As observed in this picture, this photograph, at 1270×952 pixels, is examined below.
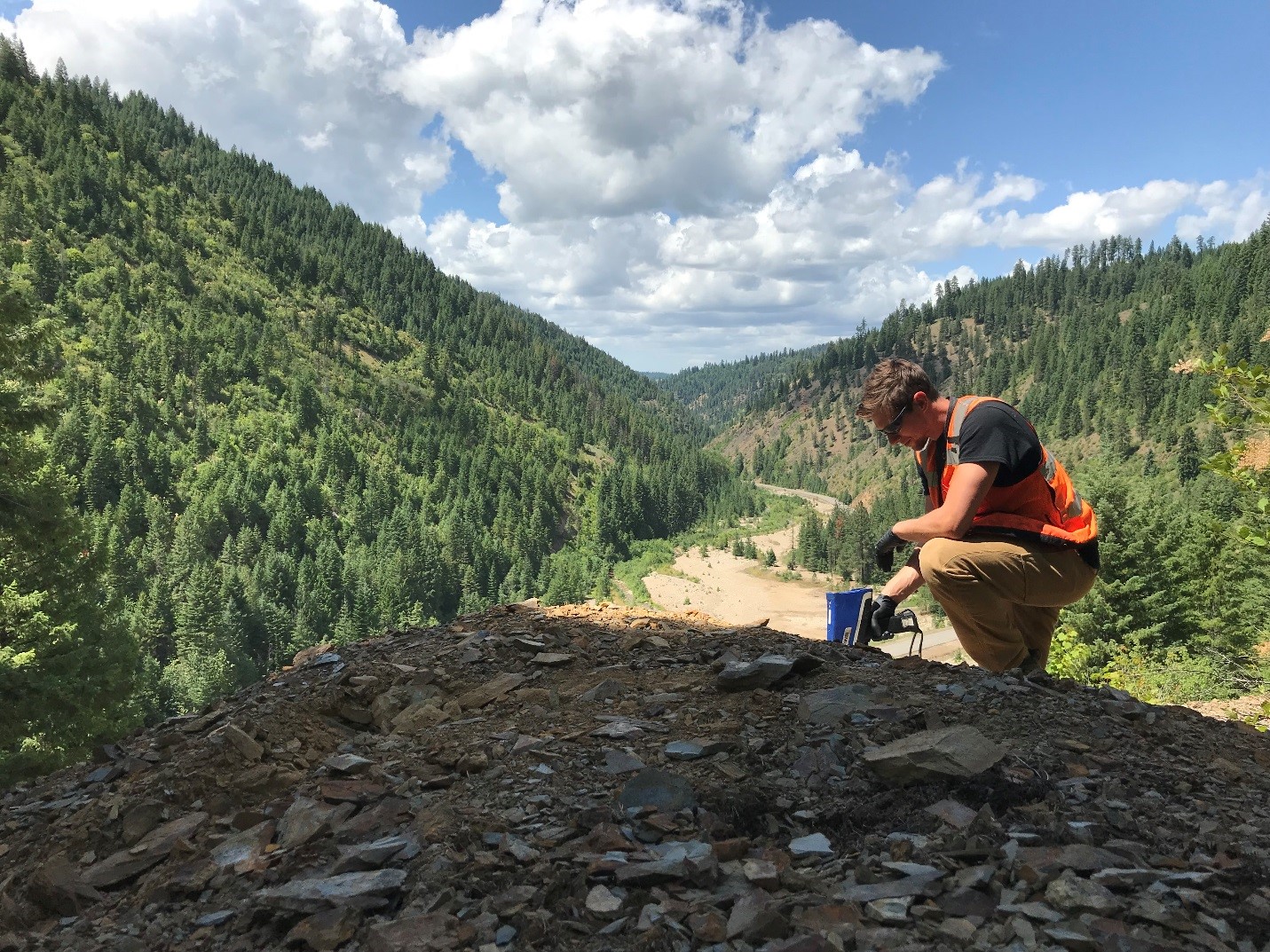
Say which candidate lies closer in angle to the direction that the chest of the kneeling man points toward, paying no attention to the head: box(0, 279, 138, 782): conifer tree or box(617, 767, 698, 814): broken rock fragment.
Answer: the conifer tree

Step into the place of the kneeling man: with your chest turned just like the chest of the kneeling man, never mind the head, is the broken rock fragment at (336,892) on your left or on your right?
on your left

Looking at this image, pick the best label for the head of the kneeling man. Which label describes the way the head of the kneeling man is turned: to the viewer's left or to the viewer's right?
to the viewer's left

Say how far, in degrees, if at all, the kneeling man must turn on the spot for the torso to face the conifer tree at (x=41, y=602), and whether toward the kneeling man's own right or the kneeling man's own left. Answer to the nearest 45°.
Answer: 0° — they already face it

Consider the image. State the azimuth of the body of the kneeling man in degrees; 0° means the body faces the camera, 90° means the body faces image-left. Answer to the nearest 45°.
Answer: approximately 90°

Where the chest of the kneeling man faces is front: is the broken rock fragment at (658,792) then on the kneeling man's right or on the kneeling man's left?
on the kneeling man's left

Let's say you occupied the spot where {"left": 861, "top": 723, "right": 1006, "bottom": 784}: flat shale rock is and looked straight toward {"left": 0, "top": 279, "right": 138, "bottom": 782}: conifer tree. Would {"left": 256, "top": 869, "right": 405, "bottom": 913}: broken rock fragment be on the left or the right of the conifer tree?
left
